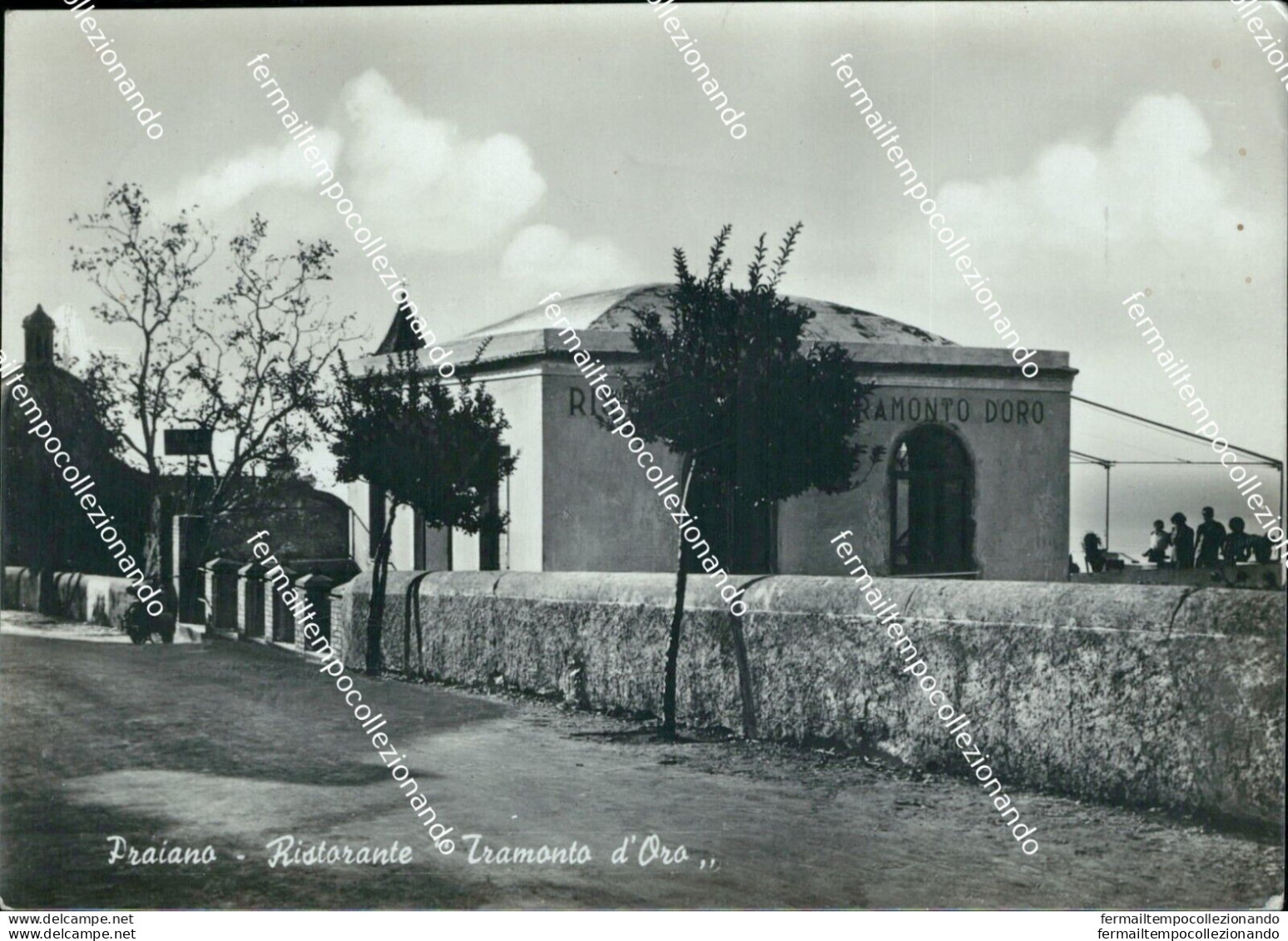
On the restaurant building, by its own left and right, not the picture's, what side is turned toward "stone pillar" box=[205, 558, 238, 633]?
right

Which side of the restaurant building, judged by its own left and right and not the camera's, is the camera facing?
front

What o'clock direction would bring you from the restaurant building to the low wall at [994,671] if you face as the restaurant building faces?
The low wall is roughly at 12 o'clock from the restaurant building.

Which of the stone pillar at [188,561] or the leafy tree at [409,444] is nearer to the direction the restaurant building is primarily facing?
the leafy tree

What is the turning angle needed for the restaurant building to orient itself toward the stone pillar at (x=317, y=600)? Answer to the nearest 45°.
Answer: approximately 90° to its right

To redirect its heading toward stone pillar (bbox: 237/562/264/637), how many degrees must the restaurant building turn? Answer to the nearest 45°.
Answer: approximately 90° to its right

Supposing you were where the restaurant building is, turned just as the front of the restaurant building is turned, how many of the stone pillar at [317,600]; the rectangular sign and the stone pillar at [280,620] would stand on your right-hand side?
3

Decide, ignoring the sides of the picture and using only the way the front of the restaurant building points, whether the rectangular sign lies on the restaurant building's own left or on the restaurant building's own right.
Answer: on the restaurant building's own right

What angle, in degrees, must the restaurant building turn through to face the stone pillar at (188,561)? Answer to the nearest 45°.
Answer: approximately 90° to its right
